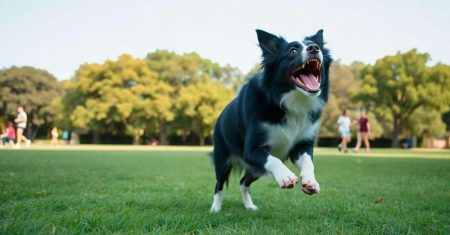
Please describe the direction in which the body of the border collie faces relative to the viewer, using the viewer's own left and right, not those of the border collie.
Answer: facing the viewer and to the right of the viewer
